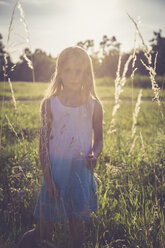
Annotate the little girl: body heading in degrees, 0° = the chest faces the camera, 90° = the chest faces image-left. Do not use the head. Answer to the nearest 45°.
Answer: approximately 0°
